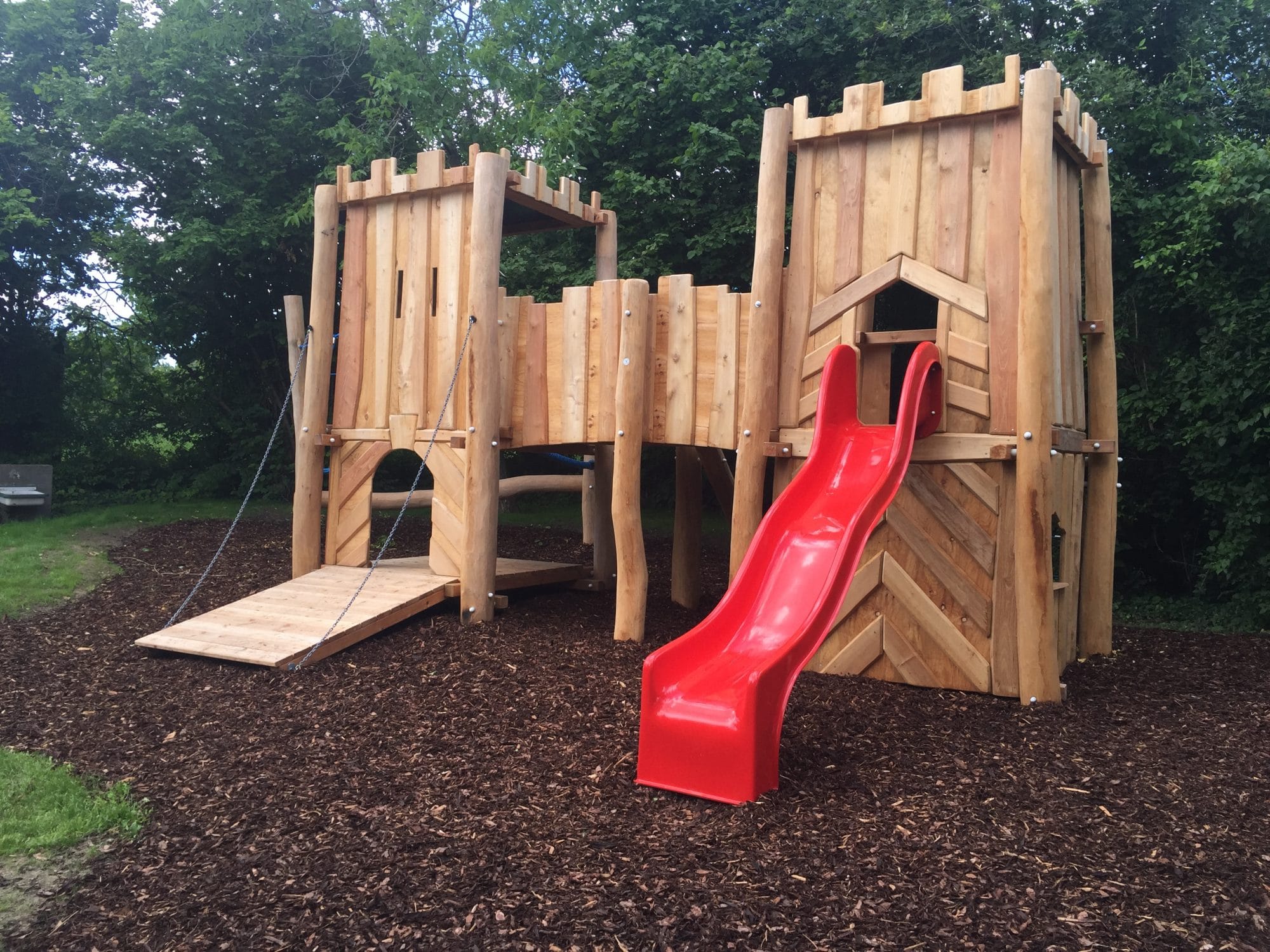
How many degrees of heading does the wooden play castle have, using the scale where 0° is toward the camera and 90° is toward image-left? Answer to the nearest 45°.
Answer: approximately 45°
